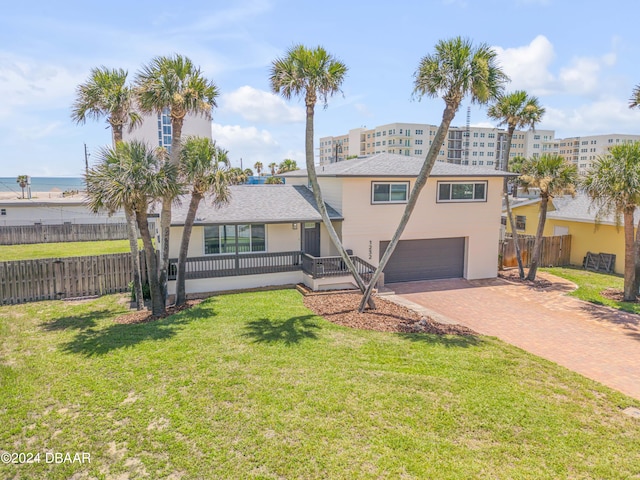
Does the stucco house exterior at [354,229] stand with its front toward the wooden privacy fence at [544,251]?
no

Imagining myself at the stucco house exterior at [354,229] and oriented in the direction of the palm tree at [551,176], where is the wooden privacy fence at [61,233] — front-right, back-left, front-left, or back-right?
back-left

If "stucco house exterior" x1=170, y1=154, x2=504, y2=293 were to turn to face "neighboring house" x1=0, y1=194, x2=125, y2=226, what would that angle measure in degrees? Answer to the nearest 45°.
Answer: approximately 135° to its right

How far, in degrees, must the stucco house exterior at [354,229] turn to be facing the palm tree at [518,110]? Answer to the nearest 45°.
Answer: approximately 90° to its left

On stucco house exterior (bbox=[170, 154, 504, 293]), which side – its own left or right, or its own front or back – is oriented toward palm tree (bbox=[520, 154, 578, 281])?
left

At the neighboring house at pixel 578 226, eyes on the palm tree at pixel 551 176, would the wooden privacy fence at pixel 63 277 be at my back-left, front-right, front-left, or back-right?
front-right

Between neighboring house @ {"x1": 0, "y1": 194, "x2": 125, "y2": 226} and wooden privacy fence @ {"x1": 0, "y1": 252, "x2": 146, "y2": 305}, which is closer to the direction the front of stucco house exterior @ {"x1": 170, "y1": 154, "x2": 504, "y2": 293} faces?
the wooden privacy fence

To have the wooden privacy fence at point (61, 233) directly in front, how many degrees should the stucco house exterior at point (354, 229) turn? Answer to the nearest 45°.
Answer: approximately 135° to its right

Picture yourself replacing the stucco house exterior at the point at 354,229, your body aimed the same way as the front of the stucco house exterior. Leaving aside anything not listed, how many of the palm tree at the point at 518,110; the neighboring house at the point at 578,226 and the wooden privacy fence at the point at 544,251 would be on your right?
0

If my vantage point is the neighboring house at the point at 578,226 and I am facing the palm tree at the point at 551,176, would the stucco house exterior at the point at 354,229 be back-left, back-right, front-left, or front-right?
front-right

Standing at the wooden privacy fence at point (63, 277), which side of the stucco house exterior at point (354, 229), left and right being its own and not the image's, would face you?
right

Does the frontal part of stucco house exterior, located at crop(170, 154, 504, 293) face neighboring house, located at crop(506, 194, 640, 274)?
no

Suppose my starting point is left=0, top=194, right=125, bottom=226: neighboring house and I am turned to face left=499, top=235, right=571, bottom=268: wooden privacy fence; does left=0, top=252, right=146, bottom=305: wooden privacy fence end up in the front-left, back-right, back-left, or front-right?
front-right

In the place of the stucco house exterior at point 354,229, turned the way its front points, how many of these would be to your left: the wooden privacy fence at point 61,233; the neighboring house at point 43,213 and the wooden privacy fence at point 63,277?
0

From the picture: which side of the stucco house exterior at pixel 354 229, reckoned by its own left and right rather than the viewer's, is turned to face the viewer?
front
